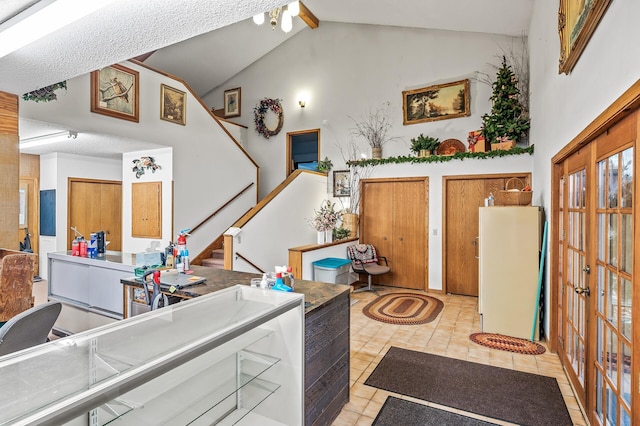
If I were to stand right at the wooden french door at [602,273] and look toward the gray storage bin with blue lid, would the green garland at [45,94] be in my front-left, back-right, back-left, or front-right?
front-left

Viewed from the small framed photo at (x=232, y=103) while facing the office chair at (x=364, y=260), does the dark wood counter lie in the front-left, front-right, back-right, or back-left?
front-right

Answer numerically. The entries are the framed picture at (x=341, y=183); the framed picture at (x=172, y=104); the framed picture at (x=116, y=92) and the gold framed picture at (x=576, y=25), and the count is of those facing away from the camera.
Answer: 0

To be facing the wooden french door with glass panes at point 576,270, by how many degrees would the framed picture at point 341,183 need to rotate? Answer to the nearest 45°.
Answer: approximately 45° to its left

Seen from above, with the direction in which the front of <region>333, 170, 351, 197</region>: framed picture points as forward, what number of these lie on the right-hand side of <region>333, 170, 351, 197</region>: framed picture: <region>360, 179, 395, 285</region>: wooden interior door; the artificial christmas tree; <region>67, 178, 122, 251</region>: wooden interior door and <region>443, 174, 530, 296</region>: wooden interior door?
1

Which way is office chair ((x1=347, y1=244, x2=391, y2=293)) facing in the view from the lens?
facing the viewer and to the right of the viewer

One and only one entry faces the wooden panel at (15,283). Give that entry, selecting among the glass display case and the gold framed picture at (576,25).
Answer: the gold framed picture

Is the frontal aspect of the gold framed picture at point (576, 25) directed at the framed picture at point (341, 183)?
no

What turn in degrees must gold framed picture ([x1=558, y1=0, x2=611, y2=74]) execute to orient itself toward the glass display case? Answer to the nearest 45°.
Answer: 0° — it already faces it

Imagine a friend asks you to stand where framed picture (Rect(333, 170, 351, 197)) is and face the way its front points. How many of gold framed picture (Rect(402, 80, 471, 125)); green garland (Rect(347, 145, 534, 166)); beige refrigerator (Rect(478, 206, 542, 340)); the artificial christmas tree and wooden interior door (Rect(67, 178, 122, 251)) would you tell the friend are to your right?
1

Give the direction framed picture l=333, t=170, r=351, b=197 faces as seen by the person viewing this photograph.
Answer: facing the viewer

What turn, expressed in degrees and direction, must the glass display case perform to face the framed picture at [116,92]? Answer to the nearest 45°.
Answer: approximately 135° to its left

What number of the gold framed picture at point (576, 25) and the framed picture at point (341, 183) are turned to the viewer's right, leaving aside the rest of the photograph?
0

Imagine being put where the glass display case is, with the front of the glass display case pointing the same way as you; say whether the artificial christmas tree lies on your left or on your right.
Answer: on your left

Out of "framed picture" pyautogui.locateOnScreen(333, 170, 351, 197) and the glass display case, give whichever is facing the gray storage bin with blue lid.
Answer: the framed picture
